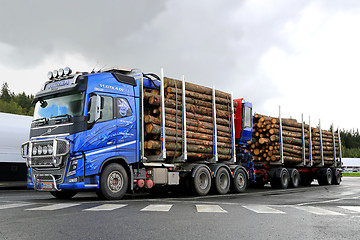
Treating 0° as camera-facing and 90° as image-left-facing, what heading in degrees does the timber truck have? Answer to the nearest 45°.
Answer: approximately 45°
